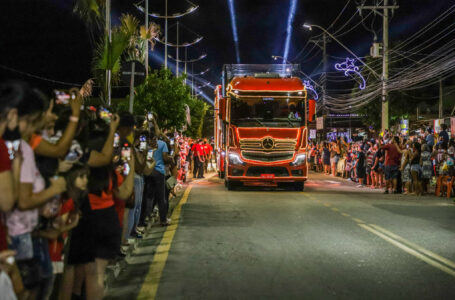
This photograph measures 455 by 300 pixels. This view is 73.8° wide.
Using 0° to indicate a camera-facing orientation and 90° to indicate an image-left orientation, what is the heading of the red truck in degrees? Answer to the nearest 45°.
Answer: approximately 0°

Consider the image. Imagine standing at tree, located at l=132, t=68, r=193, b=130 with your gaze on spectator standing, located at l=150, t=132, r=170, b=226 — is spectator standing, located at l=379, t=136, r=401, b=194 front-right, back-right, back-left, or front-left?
front-left

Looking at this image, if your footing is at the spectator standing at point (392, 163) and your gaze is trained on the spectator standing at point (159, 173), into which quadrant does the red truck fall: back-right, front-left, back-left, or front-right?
front-right

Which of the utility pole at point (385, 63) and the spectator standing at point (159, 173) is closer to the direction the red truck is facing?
the spectator standing

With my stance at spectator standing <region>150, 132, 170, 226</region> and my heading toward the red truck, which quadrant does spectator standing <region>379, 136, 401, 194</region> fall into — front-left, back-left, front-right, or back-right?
front-right

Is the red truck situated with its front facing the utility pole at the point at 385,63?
no

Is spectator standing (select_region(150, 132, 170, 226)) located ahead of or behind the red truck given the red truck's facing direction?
ahead

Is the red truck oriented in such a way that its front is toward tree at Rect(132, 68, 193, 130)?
no

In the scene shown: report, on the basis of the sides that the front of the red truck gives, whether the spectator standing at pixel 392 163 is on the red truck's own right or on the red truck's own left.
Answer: on the red truck's own left
